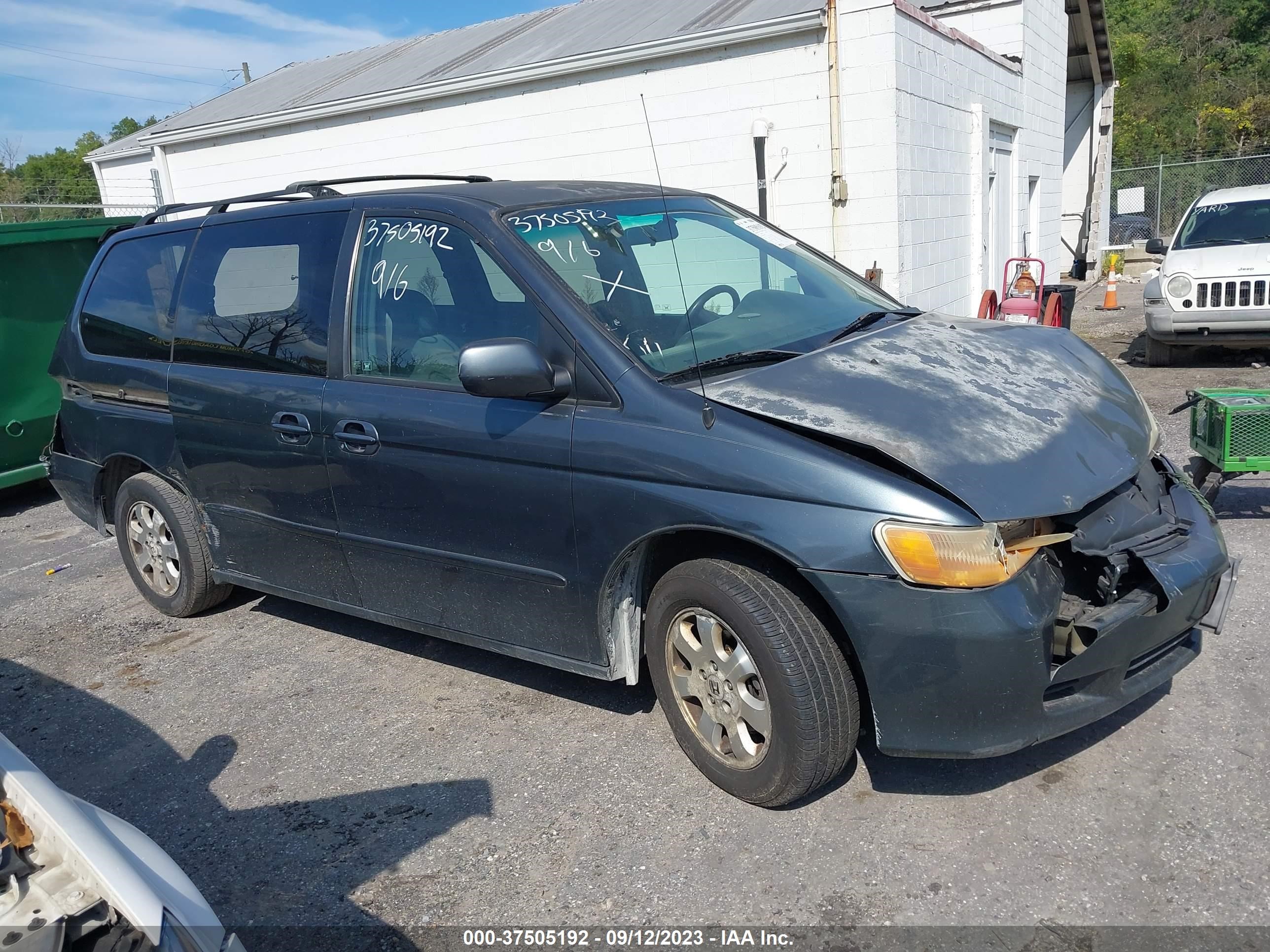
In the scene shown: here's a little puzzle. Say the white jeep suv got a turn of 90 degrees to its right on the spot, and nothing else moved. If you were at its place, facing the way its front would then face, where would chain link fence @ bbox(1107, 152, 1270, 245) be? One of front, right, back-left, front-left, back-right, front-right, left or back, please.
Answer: right

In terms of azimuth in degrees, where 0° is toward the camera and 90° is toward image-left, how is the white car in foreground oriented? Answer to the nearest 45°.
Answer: approximately 315°

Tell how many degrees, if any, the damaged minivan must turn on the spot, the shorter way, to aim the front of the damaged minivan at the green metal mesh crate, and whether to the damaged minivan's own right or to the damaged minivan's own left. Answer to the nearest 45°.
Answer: approximately 90° to the damaged minivan's own left

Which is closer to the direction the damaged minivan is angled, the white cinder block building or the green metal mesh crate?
the green metal mesh crate

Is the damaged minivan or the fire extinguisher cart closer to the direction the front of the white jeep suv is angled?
the damaged minivan

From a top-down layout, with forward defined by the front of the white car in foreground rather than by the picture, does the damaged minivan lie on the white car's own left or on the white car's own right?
on the white car's own left

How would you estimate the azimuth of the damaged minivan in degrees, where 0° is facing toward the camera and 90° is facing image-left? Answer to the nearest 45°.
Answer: approximately 315°

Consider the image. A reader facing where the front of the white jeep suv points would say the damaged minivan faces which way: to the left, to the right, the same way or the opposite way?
to the left

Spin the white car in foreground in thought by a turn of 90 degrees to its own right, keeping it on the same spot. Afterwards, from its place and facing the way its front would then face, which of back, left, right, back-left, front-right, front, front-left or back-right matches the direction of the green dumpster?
back-right

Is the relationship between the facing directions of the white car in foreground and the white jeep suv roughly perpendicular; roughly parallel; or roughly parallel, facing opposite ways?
roughly perpendicular
